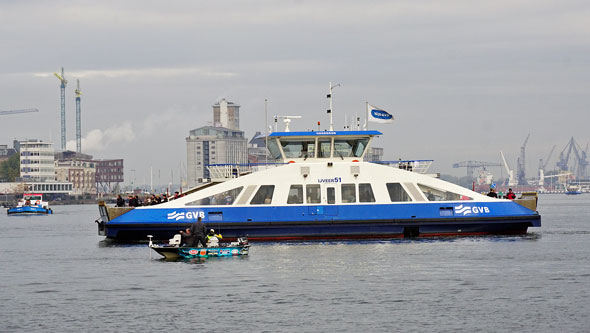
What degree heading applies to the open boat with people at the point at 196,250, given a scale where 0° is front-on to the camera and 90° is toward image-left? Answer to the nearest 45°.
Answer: approximately 90°
